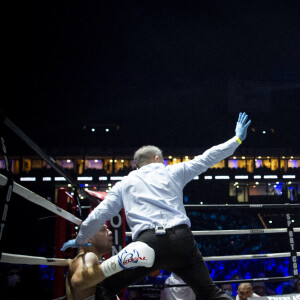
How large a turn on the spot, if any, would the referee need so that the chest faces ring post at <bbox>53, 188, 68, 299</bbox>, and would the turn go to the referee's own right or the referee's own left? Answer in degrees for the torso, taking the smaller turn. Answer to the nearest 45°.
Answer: approximately 45° to the referee's own left

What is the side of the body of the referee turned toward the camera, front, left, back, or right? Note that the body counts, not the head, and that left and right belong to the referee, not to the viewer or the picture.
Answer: back
